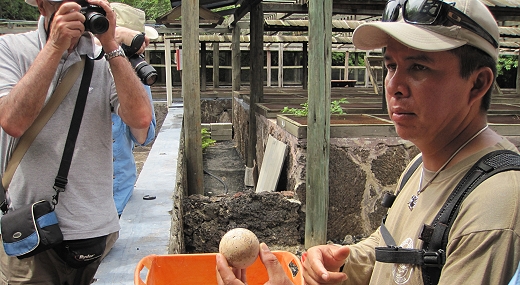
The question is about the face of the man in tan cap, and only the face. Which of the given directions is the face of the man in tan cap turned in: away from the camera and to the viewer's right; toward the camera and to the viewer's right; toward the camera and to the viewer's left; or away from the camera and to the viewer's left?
toward the camera and to the viewer's left

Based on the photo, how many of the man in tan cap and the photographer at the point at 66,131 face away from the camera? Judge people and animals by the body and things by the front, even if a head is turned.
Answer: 0

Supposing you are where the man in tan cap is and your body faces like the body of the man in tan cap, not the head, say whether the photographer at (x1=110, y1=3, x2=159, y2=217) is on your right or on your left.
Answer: on your right

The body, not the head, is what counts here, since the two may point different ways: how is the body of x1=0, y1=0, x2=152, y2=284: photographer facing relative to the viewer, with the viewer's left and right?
facing the viewer and to the right of the viewer

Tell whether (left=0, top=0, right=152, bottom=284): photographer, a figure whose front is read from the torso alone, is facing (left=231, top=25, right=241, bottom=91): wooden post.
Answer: no

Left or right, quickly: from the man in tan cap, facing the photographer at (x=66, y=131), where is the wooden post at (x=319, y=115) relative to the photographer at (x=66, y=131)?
right

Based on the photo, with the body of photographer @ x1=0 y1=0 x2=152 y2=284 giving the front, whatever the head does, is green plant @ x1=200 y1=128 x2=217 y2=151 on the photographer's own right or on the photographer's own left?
on the photographer's own left

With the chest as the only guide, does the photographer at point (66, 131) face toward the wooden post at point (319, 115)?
no

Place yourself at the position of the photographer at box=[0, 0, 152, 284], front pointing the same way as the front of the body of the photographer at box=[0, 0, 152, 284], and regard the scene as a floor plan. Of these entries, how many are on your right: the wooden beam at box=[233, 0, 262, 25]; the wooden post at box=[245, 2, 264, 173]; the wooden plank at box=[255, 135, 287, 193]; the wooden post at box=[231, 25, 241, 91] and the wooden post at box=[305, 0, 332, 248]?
0
